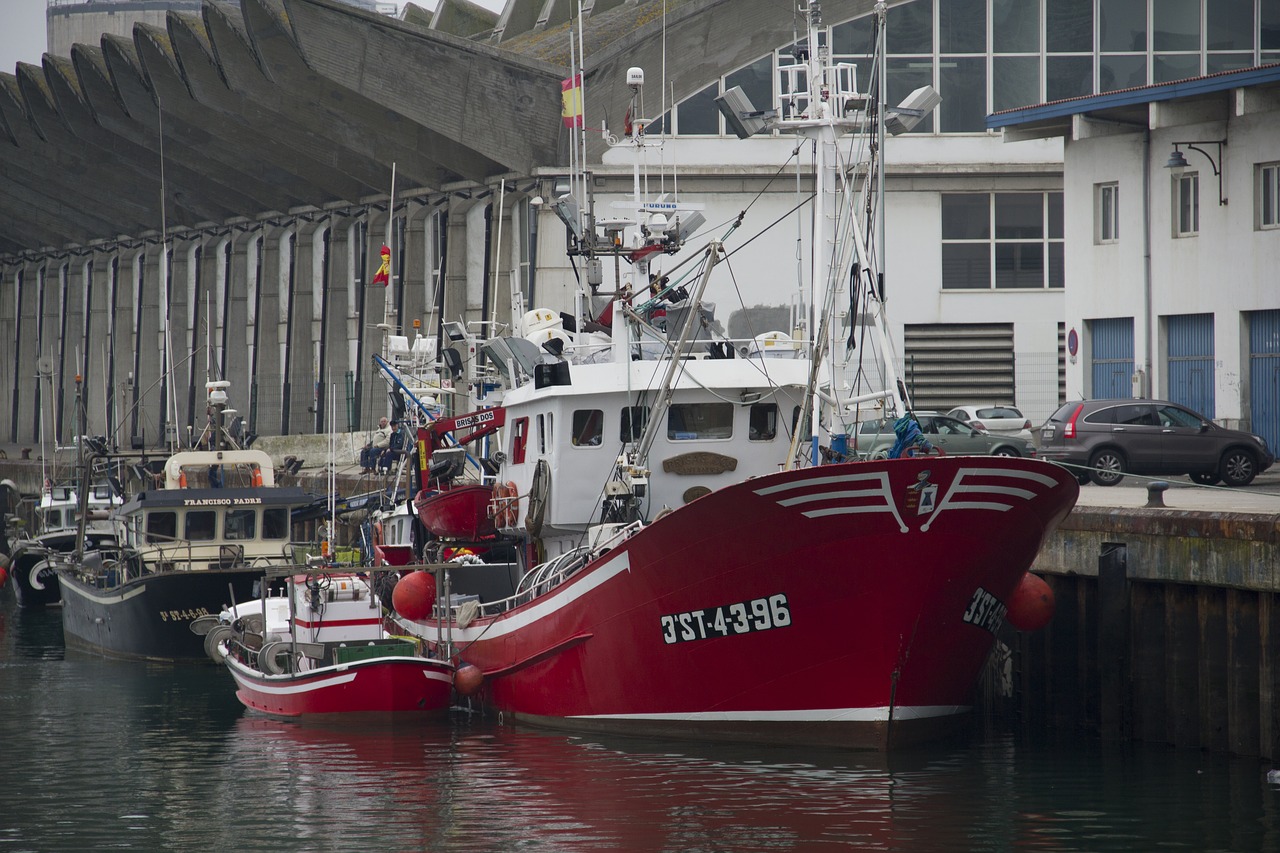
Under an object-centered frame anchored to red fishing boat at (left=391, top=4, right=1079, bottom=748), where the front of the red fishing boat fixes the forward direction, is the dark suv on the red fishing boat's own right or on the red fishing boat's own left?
on the red fishing boat's own left

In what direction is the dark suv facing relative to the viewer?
to the viewer's right

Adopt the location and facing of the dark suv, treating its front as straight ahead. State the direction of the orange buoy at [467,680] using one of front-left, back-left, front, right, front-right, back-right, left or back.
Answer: back-right
